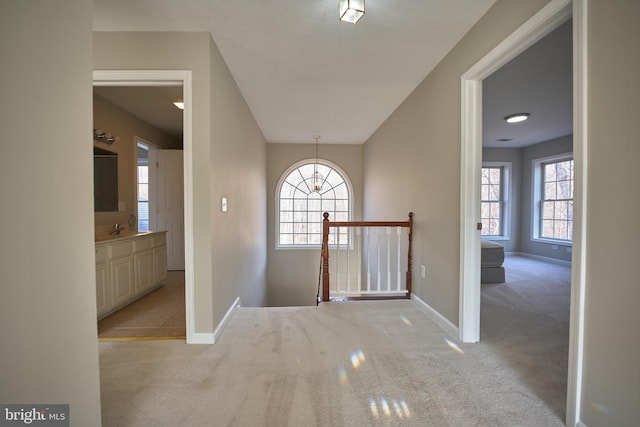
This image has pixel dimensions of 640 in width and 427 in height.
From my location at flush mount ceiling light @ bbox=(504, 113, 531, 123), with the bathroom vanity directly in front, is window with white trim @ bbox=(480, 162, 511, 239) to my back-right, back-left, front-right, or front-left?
back-right

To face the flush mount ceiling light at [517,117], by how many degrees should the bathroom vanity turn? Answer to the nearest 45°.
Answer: approximately 45° to its left

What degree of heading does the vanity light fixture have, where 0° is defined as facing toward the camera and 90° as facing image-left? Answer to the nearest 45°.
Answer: approximately 315°

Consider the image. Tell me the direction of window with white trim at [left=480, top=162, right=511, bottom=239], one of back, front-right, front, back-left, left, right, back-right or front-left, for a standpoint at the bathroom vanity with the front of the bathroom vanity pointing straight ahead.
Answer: front-left

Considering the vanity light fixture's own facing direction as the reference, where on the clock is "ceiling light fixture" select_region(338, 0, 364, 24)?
The ceiling light fixture is roughly at 1 o'clock from the vanity light fixture.

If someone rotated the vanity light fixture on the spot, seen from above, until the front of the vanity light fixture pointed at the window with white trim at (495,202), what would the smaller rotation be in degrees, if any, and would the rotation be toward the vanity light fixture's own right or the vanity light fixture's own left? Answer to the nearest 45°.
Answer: approximately 45° to the vanity light fixture's own left

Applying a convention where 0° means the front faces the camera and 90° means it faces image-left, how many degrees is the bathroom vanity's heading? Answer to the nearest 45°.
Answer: approximately 315°
